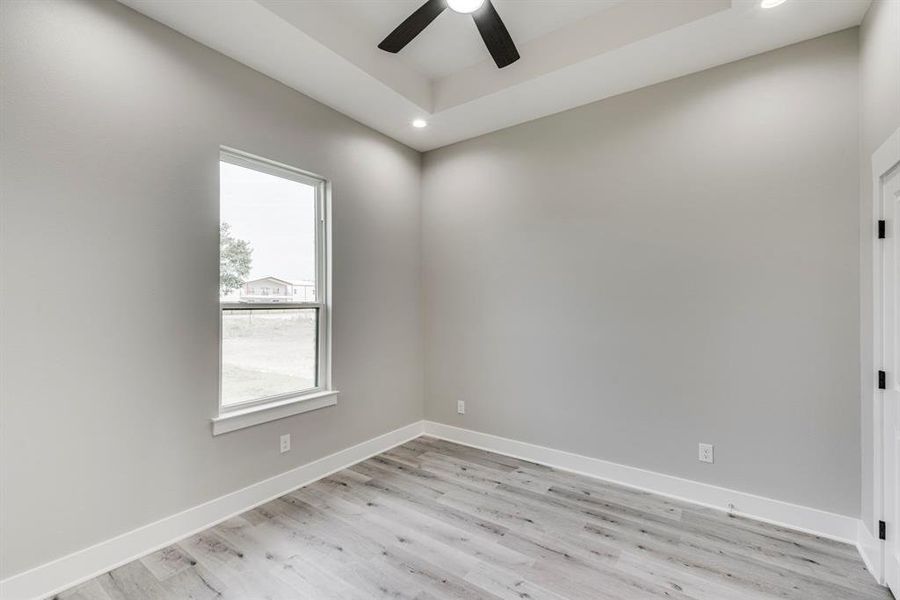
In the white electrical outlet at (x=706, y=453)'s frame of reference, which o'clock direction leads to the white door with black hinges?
The white door with black hinges is roughly at 10 o'clock from the white electrical outlet.

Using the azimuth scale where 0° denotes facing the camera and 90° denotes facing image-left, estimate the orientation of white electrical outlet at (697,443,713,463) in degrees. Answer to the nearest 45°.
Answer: approximately 0°

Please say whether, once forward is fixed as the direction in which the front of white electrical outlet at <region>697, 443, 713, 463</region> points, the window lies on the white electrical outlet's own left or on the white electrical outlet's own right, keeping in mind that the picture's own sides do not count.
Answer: on the white electrical outlet's own right

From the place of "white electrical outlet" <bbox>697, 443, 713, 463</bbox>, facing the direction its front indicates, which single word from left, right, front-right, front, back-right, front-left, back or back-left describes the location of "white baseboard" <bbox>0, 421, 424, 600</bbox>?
front-right
